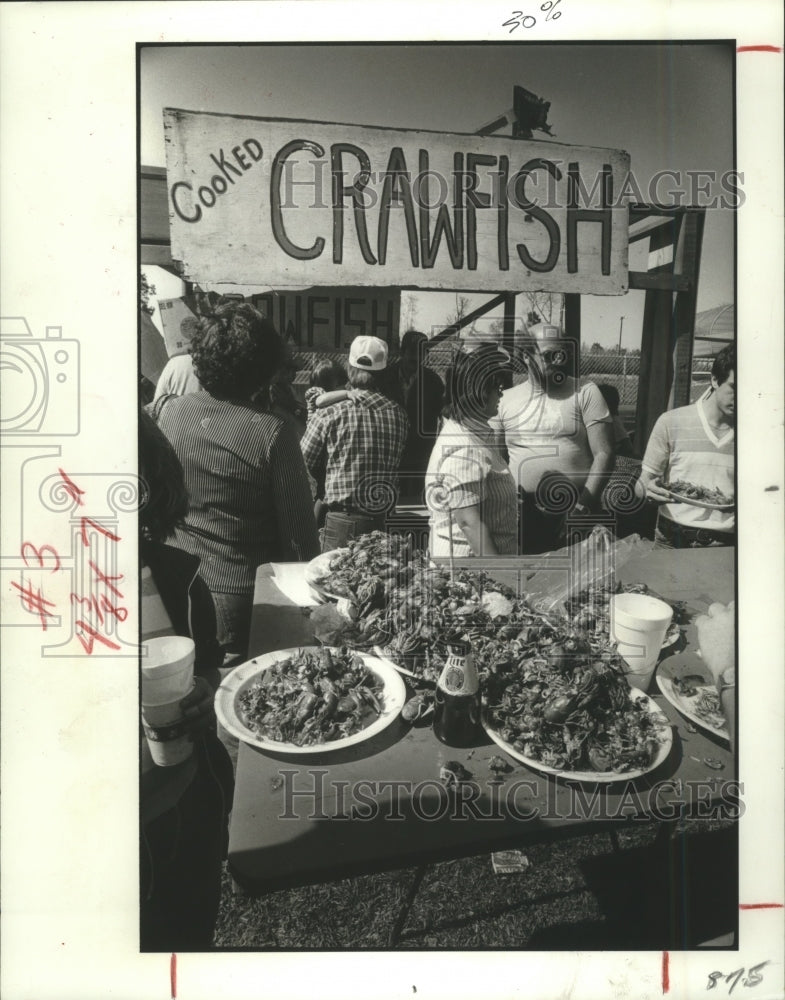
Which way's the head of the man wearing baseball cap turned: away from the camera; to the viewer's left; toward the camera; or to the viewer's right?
away from the camera

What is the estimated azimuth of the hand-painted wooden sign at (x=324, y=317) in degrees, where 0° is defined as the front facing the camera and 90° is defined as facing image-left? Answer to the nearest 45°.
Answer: approximately 0°

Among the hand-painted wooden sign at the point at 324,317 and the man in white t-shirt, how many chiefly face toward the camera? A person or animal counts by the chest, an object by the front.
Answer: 2

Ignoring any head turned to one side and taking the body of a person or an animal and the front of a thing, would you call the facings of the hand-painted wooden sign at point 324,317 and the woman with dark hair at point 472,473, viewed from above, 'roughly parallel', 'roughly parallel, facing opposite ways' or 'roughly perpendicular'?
roughly perpendicular
